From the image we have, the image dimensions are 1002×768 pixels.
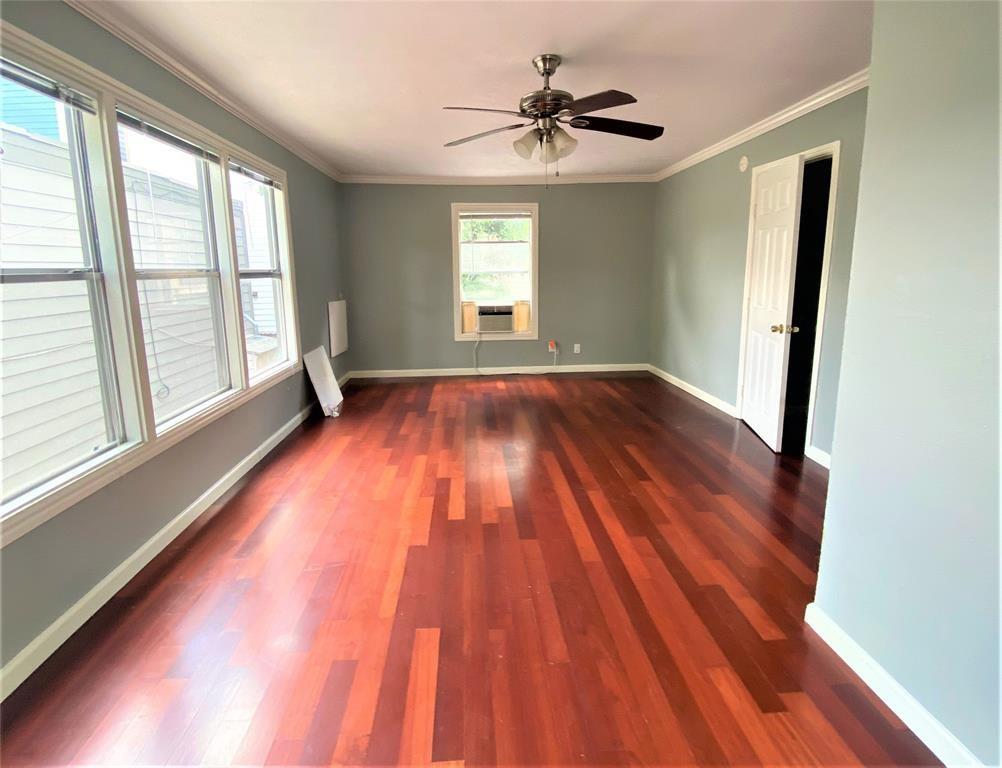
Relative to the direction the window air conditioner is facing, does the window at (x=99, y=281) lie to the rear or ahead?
ahead

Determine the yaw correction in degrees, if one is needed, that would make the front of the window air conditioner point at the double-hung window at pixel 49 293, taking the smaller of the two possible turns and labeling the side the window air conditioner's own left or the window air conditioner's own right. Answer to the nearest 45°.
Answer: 0° — it already faces it

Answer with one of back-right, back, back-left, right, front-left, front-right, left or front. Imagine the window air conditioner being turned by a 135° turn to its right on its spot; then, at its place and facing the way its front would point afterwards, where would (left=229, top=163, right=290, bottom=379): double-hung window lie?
left

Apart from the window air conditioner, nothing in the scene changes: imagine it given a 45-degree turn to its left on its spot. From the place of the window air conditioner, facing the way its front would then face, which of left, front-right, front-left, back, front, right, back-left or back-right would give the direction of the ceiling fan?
front-right

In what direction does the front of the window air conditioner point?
toward the camera

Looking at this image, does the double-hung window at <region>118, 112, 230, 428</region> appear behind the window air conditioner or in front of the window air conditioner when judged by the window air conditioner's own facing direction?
in front

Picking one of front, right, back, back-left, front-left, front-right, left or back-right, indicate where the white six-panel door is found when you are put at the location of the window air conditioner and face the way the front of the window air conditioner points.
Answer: front-left
